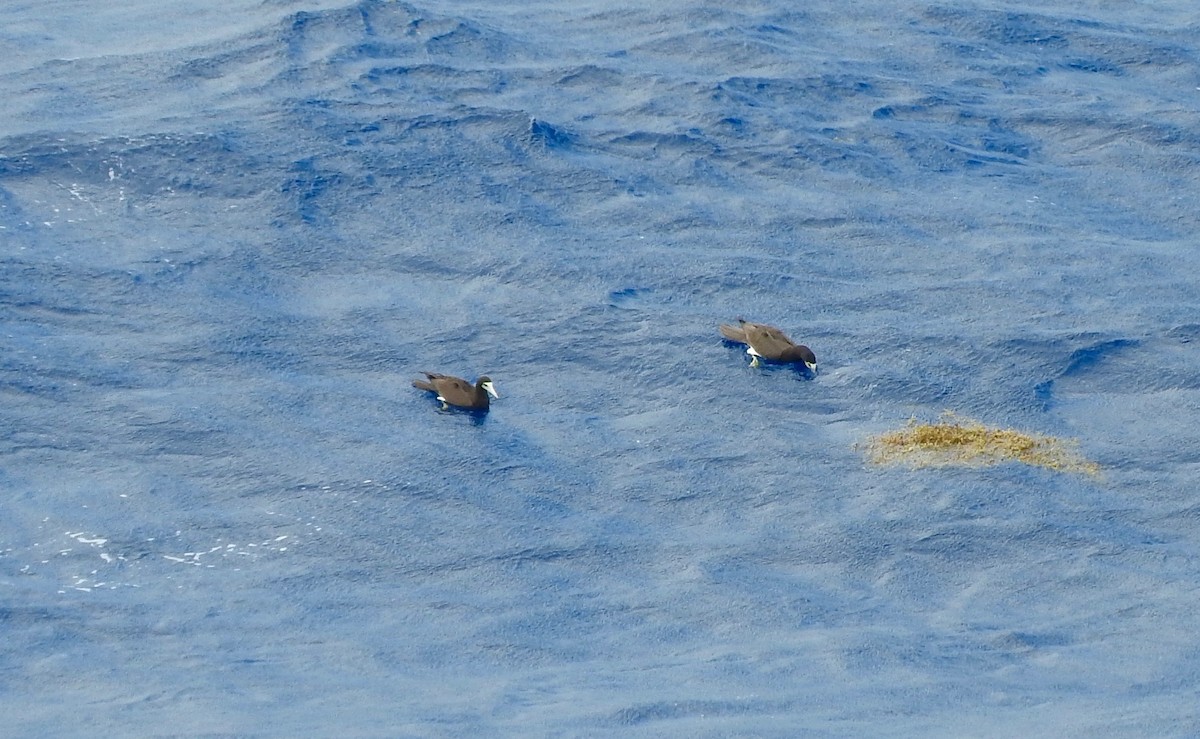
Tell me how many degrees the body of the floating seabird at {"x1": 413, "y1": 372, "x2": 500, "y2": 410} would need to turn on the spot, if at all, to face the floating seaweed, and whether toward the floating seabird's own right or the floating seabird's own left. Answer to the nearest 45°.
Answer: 0° — it already faces it

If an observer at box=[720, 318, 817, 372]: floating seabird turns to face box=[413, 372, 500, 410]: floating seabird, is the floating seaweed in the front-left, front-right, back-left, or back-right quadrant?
back-left

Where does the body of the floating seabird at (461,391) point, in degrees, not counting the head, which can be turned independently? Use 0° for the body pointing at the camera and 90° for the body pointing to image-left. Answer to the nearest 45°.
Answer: approximately 270°

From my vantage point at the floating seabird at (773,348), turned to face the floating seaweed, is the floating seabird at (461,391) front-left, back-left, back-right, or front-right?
back-right

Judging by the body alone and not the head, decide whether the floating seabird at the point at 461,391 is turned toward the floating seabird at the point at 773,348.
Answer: yes
